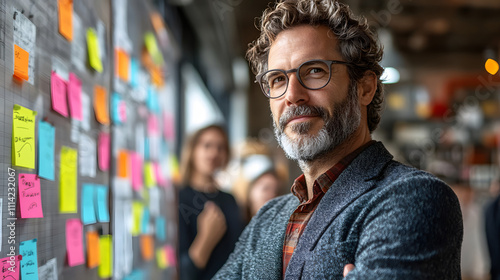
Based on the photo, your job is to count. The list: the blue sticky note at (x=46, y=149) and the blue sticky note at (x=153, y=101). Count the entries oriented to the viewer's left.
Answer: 0

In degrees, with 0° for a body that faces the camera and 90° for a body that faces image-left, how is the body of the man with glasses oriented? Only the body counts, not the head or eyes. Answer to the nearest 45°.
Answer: approximately 45°

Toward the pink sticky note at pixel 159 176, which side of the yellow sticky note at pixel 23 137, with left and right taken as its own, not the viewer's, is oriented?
left

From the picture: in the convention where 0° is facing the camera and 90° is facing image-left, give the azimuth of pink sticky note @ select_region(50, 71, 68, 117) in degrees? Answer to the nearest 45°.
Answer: approximately 315°

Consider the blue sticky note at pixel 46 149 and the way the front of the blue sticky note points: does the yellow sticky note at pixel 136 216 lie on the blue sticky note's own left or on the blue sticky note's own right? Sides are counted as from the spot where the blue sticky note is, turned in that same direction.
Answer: on the blue sticky note's own left
